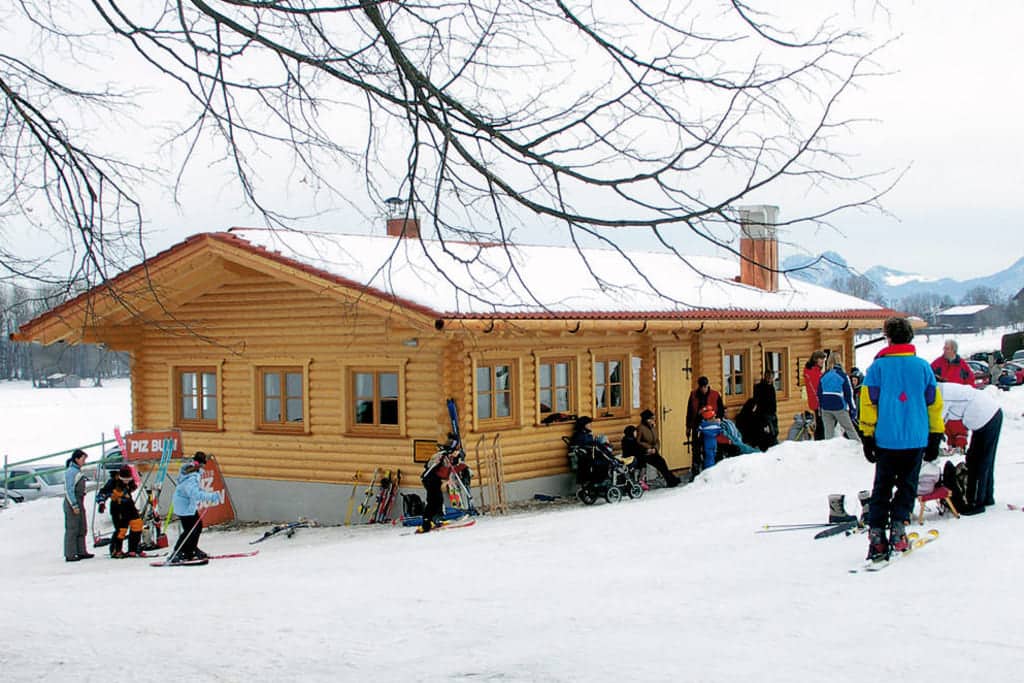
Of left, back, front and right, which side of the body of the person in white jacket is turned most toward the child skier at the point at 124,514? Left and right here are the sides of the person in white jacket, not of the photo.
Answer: front

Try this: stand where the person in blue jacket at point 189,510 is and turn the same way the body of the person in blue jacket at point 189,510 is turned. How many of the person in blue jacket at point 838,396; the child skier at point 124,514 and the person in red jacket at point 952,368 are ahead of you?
2

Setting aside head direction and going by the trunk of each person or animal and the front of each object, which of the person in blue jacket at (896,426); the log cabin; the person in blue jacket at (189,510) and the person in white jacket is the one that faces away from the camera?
the person in blue jacket at (896,426)

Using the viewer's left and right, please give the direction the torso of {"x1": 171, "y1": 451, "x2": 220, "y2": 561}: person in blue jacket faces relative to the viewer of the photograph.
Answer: facing to the right of the viewer

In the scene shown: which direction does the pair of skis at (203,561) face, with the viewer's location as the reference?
facing to the right of the viewer

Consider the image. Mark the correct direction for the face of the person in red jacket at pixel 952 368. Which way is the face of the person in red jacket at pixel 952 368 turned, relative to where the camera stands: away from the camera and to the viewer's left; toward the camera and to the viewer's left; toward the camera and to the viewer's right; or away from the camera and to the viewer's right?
toward the camera and to the viewer's left

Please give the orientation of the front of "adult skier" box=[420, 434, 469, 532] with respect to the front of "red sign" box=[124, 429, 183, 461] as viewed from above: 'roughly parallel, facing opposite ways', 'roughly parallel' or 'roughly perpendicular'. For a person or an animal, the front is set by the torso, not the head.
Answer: roughly perpendicular

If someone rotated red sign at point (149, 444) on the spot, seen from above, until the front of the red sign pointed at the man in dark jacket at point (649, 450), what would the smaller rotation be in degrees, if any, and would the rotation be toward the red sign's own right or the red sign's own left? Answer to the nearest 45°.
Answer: approximately 90° to the red sign's own left

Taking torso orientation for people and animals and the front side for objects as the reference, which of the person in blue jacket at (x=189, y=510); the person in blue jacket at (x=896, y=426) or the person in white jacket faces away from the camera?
the person in blue jacket at (x=896, y=426)

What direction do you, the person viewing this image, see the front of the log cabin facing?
facing the viewer and to the right of the viewer

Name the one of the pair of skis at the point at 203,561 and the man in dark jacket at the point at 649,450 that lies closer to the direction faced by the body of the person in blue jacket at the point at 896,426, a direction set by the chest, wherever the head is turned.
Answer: the man in dark jacket

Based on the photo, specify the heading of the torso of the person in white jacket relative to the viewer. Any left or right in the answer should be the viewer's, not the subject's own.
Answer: facing to the left of the viewer

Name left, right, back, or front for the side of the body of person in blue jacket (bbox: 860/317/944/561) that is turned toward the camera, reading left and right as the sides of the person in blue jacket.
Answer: back

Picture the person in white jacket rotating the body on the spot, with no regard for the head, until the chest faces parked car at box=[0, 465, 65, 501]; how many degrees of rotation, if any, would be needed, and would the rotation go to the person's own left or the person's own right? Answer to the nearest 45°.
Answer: approximately 45° to the person's own right

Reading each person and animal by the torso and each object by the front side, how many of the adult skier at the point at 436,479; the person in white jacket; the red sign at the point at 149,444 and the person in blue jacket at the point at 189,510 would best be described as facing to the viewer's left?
1

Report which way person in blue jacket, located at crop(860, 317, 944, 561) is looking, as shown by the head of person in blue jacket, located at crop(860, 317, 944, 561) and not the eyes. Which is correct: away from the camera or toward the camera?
away from the camera
